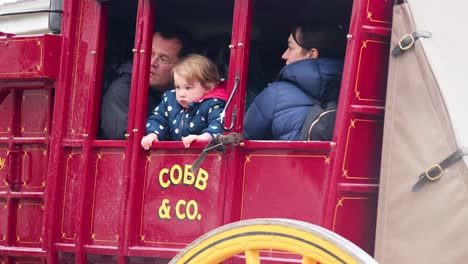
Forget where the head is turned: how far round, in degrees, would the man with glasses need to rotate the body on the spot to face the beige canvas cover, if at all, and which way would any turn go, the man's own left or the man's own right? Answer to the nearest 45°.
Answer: approximately 90° to the man's own left

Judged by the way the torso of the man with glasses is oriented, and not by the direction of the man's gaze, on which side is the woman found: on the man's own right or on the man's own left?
on the man's own left

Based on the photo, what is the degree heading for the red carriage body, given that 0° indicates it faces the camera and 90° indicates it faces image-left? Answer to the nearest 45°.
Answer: approximately 90°

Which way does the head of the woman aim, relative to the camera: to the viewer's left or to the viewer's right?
to the viewer's left
